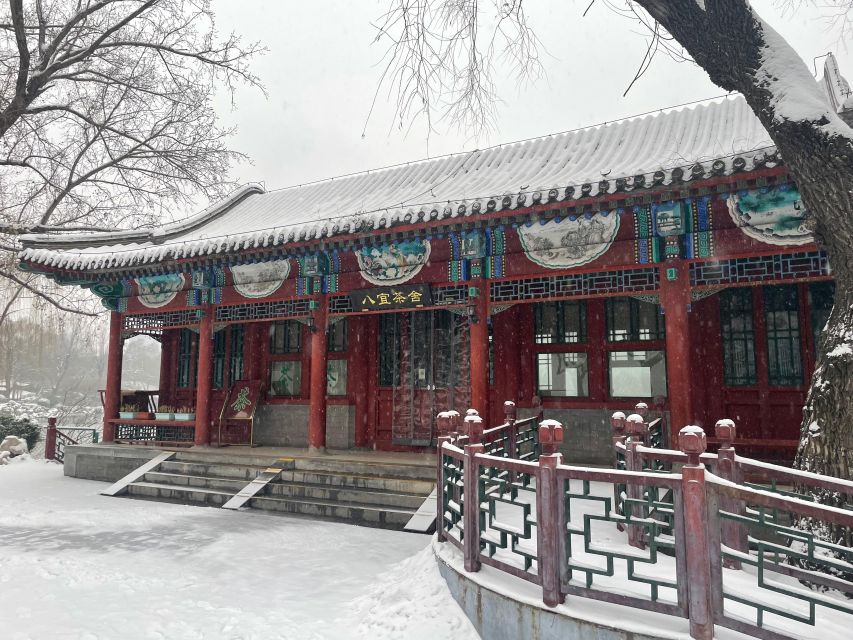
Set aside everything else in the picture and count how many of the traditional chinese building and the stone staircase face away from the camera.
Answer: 0

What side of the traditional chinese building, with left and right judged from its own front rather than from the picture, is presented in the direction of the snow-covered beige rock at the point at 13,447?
right

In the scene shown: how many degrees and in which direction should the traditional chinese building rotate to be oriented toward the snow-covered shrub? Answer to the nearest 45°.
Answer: approximately 90° to its right

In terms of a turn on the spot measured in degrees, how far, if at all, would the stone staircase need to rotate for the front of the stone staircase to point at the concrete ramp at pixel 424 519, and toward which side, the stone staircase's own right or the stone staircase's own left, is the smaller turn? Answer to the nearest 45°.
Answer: approximately 90° to the stone staircase's own left

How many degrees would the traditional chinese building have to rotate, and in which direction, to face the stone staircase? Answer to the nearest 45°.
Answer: approximately 45° to its right

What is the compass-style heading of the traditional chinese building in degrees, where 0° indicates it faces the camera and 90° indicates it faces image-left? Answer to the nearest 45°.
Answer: approximately 45°
